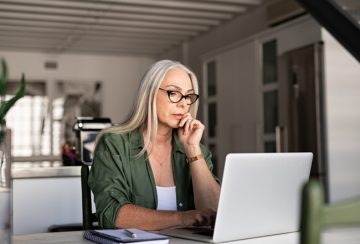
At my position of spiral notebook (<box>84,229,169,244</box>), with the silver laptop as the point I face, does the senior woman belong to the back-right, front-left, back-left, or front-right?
front-left

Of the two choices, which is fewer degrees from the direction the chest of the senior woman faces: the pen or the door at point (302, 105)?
the pen

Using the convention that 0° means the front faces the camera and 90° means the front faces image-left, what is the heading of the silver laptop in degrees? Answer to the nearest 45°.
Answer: approximately 135°

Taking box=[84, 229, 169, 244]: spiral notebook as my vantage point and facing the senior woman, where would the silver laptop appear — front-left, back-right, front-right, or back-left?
front-right

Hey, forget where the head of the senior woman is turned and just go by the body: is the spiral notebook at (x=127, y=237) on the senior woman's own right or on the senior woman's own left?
on the senior woman's own right

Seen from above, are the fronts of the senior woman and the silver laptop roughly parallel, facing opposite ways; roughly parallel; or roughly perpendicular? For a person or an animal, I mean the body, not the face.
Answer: roughly parallel, facing opposite ways

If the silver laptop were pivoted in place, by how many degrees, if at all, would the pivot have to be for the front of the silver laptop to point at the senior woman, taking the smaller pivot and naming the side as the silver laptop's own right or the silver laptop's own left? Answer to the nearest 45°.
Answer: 0° — it already faces them

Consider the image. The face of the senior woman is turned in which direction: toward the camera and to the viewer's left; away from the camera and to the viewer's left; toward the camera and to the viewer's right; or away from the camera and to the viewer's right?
toward the camera and to the viewer's right

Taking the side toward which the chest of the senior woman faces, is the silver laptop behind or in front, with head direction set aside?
in front

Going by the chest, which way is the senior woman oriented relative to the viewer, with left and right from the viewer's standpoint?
facing the viewer and to the right of the viewer

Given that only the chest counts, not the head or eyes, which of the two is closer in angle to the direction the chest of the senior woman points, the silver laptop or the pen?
the silver laptop

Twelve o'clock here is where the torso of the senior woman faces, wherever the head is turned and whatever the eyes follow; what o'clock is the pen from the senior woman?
The pen is roughly at 2 o'clock from the senior woman.

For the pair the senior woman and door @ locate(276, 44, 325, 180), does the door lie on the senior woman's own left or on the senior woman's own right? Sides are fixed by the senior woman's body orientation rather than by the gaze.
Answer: on the senior woman's own left
